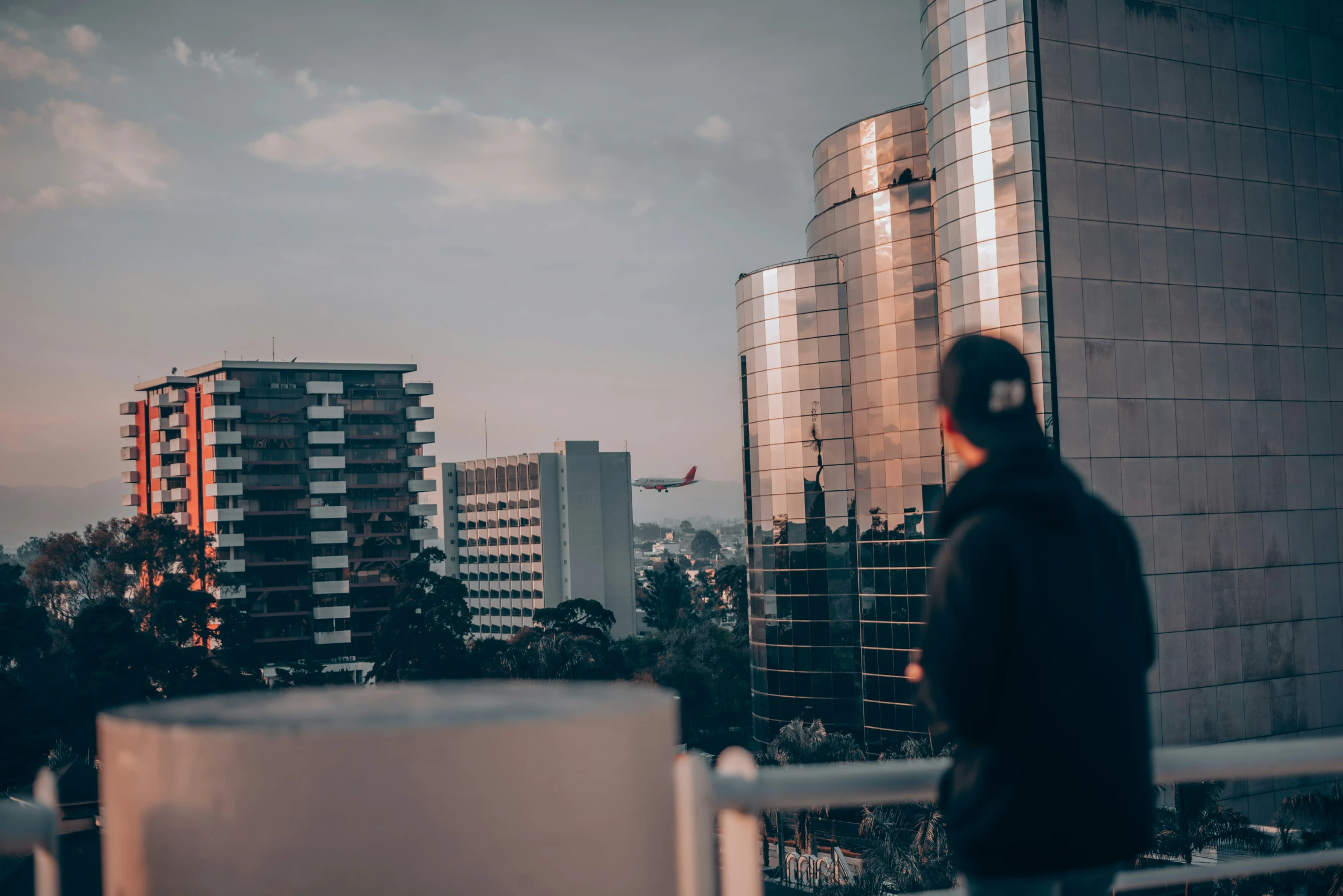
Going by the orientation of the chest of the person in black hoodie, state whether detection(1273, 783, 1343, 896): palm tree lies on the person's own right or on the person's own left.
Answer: on the person's own right

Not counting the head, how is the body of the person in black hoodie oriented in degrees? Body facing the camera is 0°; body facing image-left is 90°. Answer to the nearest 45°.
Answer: approximately 135°

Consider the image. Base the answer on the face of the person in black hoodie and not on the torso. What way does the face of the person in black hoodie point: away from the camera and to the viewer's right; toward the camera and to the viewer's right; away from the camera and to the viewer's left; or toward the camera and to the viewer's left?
away from the camera and to the viewer's left

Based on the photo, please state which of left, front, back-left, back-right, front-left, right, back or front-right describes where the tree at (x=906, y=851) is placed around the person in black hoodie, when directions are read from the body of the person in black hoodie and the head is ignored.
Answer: front-right

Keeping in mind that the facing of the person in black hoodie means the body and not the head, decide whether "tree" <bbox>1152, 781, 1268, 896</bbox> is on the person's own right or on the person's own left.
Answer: on the person's own right

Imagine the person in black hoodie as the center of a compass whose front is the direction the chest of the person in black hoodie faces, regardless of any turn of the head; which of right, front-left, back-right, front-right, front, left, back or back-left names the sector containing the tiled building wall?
front-right

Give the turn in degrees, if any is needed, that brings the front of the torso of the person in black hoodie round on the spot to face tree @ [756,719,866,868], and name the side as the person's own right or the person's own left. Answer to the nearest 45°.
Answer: approximately 45° to the person's own right

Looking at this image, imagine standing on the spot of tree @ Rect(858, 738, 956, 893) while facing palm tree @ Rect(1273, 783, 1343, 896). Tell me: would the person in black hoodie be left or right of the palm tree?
right
